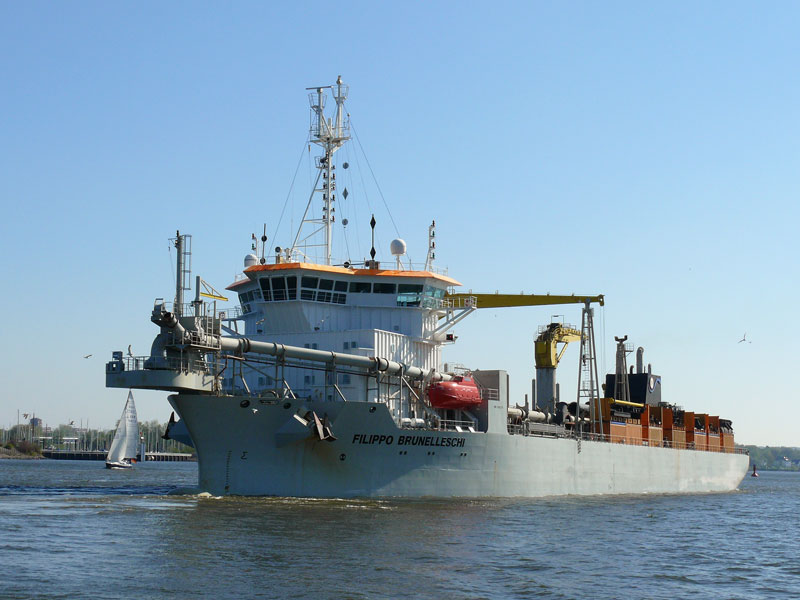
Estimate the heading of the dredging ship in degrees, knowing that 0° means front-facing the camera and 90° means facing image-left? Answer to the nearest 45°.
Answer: approximately 45°
